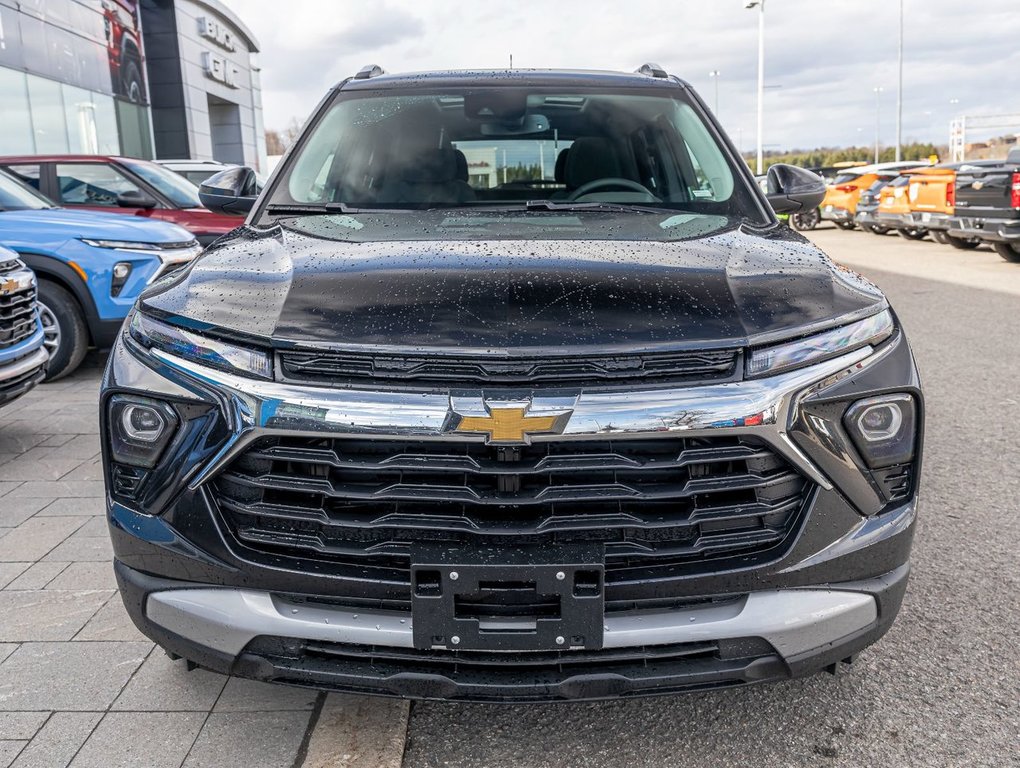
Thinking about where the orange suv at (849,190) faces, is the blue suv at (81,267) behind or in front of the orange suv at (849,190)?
behind

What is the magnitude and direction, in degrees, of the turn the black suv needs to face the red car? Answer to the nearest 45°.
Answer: approximately 135° to its right

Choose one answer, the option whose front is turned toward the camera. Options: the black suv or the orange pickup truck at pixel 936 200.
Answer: the black suv

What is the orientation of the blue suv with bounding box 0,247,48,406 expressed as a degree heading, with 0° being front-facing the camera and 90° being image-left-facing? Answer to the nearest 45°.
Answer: approximately 315°

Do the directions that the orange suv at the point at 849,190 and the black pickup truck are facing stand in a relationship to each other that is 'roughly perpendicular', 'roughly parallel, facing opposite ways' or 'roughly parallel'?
roughly parallel

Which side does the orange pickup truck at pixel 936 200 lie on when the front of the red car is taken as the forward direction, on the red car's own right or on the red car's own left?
on the red car's own left

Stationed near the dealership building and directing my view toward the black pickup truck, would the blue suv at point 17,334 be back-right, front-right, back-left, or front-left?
front-right

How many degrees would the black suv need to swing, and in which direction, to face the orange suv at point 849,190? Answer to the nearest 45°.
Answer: approximately 180°

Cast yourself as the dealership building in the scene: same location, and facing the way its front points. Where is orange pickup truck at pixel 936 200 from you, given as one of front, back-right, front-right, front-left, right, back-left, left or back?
front

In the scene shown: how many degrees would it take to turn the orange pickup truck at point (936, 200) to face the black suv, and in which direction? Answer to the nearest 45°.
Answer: approximately 135° to its right

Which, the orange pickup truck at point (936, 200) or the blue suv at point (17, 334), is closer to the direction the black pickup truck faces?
the orange pickup truck

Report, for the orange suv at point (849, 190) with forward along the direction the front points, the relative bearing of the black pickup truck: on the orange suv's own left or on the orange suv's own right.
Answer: on the orange suv's own right

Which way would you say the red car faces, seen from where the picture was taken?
facing the viewer and to the right of the viewer

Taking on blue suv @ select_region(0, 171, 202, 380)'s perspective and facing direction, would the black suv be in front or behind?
in front

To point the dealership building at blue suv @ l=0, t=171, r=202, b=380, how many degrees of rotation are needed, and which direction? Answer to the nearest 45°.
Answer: approximately 45° to its right

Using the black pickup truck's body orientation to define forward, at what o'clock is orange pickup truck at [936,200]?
The orange pickup truck is roughly at 10 o'clock from the black pickup truck.

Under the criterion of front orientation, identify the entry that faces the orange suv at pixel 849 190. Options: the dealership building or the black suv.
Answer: the dealership building

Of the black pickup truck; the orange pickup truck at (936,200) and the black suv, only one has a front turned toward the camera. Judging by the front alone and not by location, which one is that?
the black suv
